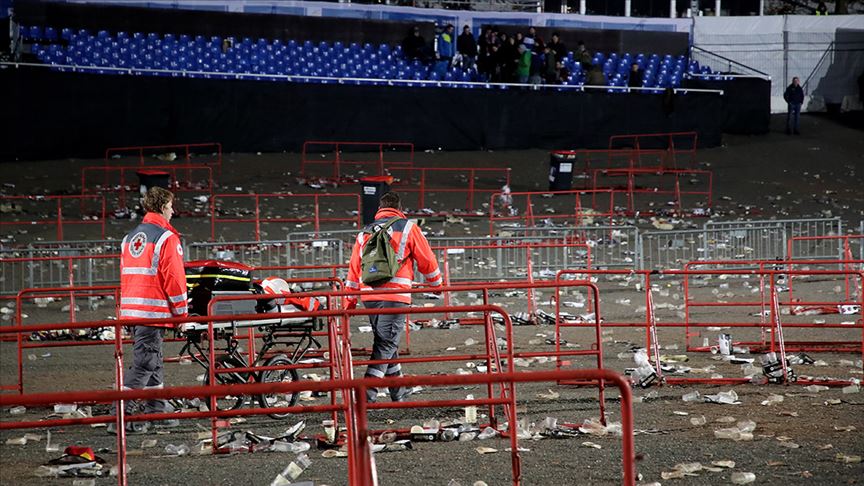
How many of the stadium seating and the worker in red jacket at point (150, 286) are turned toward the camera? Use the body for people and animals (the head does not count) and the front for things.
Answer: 1

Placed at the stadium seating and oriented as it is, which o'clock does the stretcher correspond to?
The stretcher is roughly at 12 o'clock from the stadium seating.

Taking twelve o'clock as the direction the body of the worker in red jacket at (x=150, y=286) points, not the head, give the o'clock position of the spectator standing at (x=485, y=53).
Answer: The spectator standing is roughly at 11 o'clock from the worker in red jacket.

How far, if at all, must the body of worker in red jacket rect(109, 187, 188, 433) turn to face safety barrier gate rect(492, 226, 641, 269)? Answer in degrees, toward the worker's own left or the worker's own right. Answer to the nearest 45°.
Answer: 0° — they already face it

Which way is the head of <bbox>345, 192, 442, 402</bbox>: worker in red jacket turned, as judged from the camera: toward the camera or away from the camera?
away from the camera

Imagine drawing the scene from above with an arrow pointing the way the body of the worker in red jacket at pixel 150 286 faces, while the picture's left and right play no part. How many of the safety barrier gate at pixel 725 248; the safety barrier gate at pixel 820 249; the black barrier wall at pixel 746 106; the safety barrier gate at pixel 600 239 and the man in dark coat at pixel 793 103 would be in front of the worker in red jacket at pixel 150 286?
5

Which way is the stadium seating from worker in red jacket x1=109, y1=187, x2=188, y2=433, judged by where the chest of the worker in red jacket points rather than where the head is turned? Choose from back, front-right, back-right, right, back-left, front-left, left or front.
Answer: front-left

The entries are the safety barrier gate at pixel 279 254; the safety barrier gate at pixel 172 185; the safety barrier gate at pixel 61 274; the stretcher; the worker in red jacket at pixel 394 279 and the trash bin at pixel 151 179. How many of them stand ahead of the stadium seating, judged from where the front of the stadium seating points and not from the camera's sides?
6

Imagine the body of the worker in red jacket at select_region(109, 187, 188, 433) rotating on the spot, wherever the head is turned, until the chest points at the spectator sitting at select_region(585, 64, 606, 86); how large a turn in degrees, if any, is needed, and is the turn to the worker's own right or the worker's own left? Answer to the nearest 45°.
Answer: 0° — they already face them

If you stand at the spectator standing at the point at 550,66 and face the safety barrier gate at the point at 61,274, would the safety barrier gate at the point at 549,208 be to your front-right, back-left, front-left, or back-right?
front-left

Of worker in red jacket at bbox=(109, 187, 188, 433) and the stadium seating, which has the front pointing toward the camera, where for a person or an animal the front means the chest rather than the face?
the stadium seating

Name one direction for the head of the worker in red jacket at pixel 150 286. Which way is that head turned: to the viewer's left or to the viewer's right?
to the viewer's right

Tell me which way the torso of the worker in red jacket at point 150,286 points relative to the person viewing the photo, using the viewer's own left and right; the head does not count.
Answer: facing away from the viewer and to the right of the viewer

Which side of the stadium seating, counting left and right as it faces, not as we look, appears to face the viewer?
front
